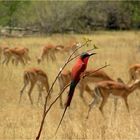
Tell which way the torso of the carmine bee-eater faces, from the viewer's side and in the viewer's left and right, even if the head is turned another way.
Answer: facing to the right of the viewer

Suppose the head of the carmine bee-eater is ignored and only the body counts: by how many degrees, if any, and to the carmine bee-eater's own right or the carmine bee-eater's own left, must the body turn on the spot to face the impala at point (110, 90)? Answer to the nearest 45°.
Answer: approximately 90° to the carmine bee-eater's own left

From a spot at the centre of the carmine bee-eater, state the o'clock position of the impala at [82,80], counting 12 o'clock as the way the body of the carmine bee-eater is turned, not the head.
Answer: The impala is roughly at 9 o'clock from the carmine bee-eater.

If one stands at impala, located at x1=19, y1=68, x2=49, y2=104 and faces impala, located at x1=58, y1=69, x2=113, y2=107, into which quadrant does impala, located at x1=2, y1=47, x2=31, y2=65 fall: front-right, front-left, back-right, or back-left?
back-left

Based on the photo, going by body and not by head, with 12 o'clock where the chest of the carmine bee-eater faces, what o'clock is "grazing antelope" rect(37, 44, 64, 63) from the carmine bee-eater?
The grazing antelope is roughly at 9 o'clock from the carmine bee-eater.
